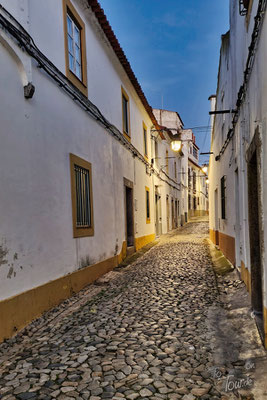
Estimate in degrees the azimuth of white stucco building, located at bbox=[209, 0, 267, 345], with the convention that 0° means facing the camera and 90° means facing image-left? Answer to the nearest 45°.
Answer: approximately 90°

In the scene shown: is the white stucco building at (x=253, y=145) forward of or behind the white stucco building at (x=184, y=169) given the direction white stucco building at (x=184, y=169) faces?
forward

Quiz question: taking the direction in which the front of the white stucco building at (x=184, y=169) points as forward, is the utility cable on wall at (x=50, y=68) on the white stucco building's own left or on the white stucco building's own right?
on the white stucco building's own right

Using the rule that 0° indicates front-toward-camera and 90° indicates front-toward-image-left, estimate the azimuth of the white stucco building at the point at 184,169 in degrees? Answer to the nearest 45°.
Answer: approximately 315°

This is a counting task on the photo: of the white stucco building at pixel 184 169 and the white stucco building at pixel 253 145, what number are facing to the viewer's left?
1

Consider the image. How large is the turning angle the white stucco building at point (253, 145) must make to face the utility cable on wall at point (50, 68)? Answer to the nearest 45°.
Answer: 0° — it already faces it

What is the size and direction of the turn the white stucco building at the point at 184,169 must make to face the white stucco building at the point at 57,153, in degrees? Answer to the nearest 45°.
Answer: approximately 45° to its right
